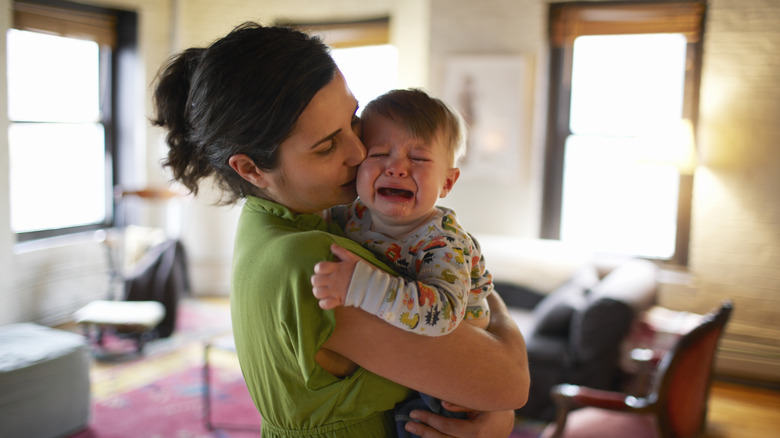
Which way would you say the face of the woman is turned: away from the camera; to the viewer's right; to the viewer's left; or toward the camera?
to the viewer's right

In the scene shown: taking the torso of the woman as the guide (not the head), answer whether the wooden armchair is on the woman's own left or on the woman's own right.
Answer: on the woman's own left

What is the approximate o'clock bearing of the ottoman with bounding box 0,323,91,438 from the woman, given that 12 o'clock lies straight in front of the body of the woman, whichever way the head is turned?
The ottoman is roughly at 8 o'clock from the woman.

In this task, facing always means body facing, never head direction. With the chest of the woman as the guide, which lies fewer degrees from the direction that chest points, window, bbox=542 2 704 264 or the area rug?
the window

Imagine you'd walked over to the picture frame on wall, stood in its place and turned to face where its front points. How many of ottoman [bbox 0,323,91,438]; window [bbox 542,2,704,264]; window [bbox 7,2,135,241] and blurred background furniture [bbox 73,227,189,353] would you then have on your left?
1

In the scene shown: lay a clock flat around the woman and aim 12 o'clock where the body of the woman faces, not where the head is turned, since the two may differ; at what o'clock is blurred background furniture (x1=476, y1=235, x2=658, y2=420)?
The blurred background furniture is roughly at 10 o'clock from the woman.

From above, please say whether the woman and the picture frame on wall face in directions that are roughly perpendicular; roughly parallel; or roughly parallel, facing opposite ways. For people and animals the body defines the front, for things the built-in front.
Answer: roughly perpendicular

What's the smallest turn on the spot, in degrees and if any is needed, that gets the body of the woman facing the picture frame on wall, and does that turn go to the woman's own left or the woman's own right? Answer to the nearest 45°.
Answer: approximately 90° to the woman's own left

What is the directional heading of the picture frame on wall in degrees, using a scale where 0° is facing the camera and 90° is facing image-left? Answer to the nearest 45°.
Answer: approximately 0°

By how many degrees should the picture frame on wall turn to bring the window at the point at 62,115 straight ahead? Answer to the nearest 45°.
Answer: approximately 90° to its right

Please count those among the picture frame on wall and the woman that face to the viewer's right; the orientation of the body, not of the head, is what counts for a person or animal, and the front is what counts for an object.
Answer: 1

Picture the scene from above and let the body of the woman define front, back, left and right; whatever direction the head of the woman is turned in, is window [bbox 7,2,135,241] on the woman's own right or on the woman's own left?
on the woman's own left

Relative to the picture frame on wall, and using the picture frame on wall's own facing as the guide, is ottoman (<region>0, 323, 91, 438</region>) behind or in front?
in front

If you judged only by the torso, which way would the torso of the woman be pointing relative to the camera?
to the viewer's right

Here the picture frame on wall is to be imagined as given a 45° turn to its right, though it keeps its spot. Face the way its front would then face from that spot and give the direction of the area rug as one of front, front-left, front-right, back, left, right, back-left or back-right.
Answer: front

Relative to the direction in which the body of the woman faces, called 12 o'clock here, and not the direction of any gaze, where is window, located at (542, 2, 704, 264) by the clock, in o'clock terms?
The window is roughly at 10 o'clock from the woman.

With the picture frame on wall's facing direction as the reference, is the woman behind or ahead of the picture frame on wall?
ahead
